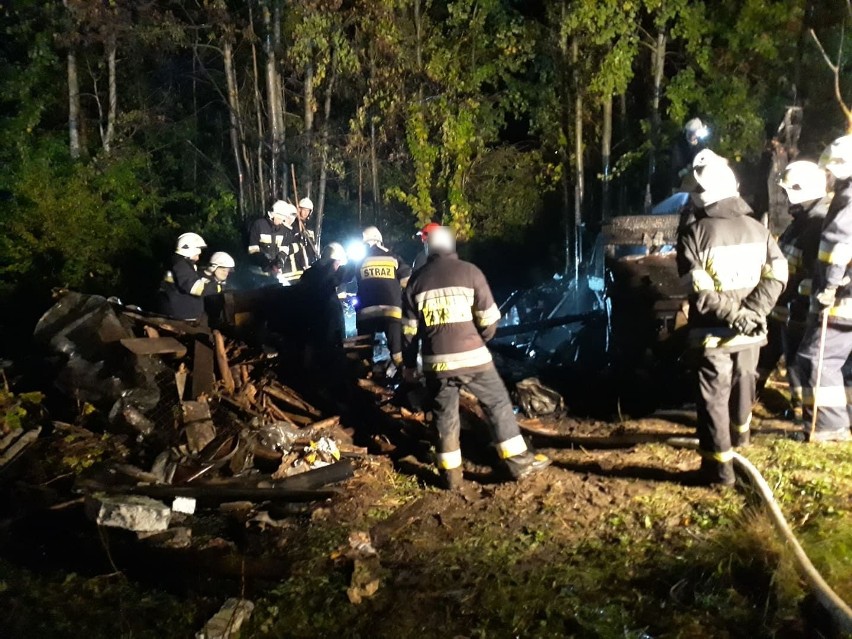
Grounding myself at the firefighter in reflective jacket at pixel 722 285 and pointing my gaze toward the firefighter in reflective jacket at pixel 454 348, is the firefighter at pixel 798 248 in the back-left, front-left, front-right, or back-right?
back-right

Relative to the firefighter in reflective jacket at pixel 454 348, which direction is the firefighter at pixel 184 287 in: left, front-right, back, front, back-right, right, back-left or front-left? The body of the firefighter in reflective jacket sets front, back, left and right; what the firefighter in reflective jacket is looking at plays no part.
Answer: front-left

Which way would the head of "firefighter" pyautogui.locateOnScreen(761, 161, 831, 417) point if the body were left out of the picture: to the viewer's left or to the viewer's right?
to the viewer's left

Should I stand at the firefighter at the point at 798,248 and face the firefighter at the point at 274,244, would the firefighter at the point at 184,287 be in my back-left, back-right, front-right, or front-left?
front-left

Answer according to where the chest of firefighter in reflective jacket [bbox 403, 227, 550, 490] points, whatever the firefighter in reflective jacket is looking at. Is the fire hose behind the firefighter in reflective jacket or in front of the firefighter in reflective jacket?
behind

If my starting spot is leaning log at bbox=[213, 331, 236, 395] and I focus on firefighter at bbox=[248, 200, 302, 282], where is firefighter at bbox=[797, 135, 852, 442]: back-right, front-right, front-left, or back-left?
back-right

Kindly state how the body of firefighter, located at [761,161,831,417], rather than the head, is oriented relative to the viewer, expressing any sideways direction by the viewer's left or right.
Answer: facing to the left of the viewer

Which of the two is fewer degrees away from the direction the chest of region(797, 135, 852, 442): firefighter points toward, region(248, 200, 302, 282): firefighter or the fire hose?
the firefighter

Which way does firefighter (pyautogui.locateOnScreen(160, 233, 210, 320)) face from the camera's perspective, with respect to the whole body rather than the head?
to the viewer's right

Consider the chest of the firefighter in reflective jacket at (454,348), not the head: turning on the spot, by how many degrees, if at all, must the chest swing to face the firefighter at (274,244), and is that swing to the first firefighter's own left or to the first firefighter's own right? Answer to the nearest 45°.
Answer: approximately 45° to the first firefighter's own left

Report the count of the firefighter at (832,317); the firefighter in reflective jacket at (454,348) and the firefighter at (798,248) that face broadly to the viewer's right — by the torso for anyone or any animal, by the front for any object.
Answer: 0

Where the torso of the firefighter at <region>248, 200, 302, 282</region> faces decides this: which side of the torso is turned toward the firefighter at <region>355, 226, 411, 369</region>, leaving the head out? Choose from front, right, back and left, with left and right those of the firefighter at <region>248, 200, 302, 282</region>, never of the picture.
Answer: front

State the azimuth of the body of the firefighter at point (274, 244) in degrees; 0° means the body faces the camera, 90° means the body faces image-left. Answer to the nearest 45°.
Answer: approximately 315°

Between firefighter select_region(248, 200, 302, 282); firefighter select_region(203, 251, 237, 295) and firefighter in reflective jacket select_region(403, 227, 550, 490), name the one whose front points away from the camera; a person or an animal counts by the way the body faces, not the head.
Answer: the firefighter in reflective jacket

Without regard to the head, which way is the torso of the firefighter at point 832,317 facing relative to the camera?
to the viewer's left

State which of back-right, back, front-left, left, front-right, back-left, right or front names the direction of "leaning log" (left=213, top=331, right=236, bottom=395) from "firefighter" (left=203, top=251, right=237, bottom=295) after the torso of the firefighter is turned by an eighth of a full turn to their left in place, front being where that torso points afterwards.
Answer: right
